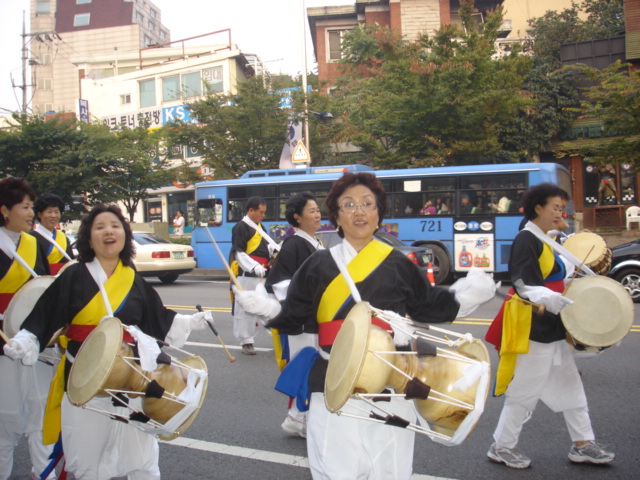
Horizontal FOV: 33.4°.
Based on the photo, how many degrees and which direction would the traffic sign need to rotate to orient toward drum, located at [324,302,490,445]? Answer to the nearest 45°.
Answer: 0° — it already faces it

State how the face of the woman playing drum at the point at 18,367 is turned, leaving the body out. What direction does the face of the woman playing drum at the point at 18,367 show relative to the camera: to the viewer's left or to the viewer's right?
to the viewer's right

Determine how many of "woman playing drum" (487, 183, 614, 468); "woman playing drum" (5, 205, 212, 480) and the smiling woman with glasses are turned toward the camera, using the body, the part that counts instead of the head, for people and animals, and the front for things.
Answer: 2

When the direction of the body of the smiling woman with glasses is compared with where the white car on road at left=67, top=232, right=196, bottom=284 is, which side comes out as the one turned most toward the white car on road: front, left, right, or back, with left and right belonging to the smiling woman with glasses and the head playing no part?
back
